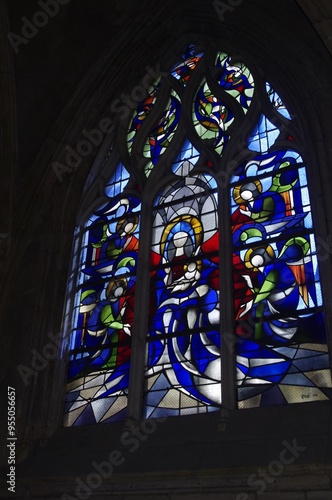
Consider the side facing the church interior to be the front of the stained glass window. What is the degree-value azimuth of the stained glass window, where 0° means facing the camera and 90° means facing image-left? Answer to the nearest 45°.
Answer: approximately 45°
